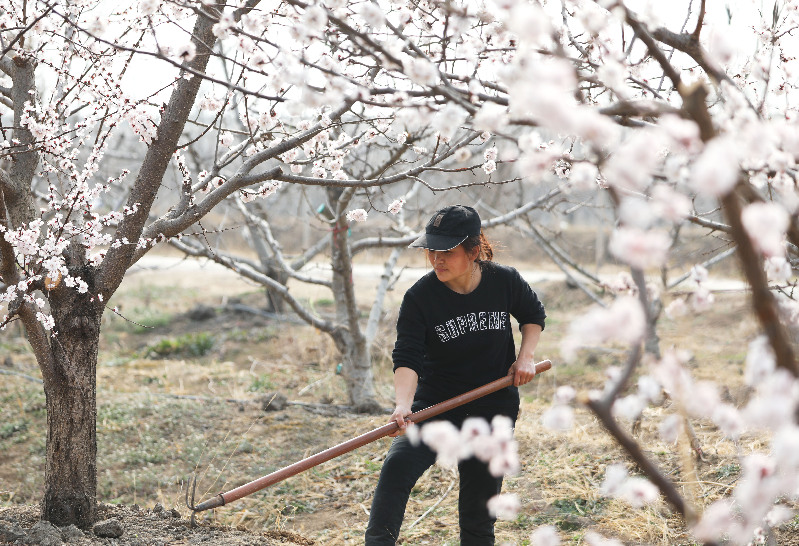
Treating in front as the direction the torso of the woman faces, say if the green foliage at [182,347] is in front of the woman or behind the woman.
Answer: behind

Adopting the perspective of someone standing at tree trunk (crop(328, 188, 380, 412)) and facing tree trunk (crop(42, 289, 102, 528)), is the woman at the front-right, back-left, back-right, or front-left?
front-left

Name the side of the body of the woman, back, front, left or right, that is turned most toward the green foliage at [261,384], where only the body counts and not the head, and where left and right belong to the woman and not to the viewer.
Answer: back

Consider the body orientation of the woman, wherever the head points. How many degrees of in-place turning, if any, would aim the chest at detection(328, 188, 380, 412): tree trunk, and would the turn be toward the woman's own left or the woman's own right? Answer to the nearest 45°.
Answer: approximately 180°

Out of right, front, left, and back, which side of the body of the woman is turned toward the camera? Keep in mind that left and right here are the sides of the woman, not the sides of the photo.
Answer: front

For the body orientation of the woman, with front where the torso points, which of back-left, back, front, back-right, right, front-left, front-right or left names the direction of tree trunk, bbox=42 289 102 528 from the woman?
right

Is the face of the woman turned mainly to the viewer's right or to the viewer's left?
to the viewer's left
